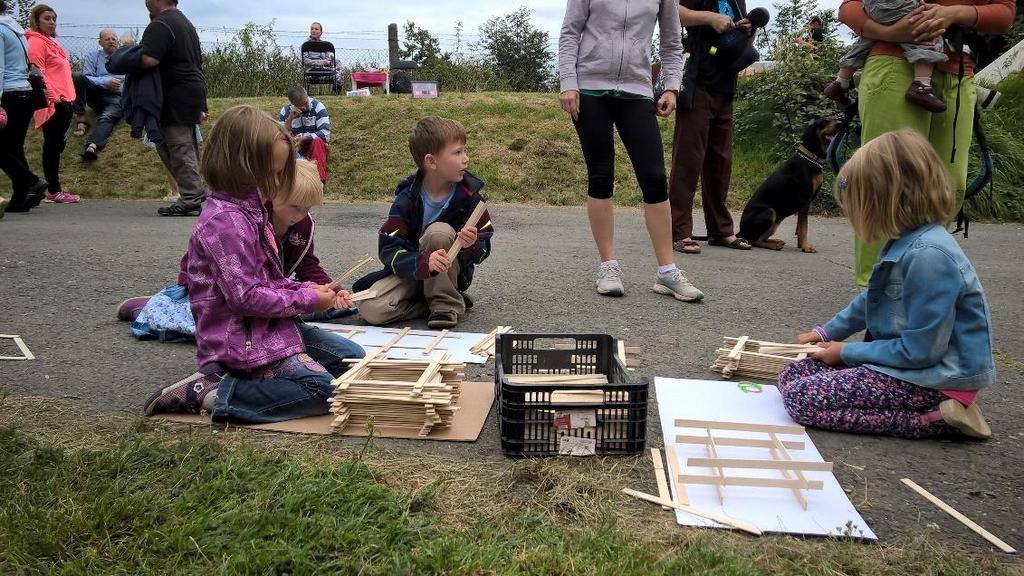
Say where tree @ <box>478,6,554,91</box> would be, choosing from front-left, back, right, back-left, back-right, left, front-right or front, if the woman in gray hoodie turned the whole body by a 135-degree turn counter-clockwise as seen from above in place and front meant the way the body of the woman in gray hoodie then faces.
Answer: front-left

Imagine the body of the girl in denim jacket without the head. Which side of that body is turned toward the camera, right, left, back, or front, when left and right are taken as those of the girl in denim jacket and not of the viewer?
left

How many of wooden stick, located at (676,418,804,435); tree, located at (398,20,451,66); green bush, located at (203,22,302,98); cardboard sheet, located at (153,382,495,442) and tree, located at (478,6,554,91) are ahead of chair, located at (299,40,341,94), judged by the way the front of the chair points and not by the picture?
2

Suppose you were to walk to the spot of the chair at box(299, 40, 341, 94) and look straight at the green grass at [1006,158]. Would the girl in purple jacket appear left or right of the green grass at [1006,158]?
right

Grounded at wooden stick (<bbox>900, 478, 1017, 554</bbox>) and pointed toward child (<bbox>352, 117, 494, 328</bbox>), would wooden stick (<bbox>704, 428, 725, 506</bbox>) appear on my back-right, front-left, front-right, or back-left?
front-left

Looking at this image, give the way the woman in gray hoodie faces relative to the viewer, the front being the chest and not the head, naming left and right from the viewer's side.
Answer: facing the viewer

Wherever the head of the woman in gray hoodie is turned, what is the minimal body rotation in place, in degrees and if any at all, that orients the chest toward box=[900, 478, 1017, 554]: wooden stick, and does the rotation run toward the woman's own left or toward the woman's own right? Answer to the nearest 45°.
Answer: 0° — they already face it

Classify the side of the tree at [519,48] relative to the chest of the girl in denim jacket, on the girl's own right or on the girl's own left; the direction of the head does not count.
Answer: on the girl's own right

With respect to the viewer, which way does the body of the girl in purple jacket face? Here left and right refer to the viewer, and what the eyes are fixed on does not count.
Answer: facing to the right of the viewer

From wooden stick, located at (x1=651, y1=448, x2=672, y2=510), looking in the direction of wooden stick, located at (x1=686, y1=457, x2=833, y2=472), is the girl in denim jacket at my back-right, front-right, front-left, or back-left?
front-left

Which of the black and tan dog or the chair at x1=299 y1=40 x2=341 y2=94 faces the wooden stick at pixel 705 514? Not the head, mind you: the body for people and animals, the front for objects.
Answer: the chair

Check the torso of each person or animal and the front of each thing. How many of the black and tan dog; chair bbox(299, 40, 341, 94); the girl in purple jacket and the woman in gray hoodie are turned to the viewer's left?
0

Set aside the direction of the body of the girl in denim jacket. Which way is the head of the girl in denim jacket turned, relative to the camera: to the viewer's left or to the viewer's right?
to the viewer's left

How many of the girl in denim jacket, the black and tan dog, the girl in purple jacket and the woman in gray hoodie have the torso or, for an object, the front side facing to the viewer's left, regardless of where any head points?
1

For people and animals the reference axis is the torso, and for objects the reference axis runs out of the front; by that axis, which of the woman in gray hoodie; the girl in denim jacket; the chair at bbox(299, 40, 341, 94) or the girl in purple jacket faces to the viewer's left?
the girl in denim jacket

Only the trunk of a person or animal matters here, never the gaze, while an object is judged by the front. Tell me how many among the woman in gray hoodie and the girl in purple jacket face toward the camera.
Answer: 1

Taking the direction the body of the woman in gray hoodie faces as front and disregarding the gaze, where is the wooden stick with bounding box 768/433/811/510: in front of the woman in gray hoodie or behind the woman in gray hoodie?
in front

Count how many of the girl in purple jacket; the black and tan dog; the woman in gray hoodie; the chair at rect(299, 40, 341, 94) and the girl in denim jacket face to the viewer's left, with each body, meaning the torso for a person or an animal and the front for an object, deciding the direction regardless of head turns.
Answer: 1
